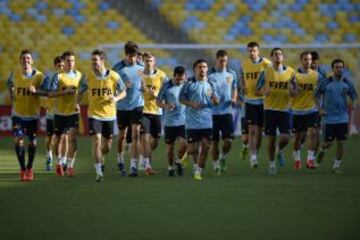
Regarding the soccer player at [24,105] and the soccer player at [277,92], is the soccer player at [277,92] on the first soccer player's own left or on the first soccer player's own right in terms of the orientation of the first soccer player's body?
on the first soccer player's own left

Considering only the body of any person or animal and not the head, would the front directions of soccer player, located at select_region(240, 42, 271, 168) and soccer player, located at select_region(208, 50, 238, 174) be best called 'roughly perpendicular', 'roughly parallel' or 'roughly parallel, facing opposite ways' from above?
roughly parallel

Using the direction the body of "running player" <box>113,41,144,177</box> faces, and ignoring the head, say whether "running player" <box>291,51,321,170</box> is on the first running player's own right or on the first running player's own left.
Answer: on the first running player's own left

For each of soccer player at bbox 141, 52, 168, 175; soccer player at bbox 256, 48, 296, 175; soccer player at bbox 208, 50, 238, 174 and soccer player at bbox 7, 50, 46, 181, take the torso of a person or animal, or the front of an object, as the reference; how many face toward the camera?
4

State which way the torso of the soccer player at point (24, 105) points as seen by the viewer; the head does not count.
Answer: toward the camera

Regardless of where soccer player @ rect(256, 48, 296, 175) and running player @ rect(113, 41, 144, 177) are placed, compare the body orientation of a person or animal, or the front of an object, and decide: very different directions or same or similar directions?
same or similar directions

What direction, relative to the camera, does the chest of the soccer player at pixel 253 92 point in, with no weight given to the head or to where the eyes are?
toward the camera

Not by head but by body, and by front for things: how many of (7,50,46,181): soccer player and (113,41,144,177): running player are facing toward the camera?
2

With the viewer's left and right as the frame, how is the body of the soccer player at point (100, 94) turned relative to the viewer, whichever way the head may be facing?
facing the viewer

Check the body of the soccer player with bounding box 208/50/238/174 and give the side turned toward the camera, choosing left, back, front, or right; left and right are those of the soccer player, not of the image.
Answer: front

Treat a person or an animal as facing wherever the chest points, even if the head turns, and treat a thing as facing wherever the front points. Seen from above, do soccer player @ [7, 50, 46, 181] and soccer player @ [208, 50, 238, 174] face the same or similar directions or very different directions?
same or similar directions

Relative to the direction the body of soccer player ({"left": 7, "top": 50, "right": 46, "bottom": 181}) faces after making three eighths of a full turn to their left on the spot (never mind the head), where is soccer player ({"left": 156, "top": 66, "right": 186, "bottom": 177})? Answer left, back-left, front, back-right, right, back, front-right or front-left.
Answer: front-right

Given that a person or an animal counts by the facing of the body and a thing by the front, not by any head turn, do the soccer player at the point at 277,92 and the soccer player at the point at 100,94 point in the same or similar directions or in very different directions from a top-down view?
same or similar directions
